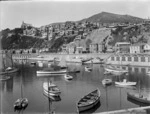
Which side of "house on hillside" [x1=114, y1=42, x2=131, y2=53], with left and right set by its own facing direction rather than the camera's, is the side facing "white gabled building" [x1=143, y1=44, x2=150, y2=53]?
left

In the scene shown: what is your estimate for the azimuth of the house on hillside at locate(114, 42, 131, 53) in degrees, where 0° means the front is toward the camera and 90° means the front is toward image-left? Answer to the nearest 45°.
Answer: approximately 0°

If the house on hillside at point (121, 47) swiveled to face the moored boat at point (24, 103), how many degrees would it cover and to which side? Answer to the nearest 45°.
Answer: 0° — it already faces it
